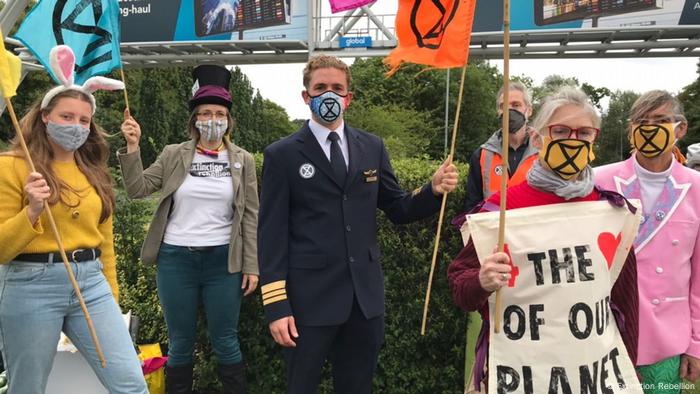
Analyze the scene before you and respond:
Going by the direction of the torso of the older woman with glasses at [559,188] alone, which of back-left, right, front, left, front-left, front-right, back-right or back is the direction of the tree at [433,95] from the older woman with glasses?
back

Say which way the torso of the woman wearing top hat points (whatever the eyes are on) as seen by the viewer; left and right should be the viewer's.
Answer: facing the viewer

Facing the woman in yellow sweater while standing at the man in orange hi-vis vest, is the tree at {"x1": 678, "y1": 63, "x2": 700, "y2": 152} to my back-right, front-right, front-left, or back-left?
back-right

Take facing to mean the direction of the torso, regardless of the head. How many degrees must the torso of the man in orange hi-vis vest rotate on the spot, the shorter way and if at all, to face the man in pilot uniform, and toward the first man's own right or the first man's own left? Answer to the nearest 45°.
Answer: approximately 45° to the first man's own right

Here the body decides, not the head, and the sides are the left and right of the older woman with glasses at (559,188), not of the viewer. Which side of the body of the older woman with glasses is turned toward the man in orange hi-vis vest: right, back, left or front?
back

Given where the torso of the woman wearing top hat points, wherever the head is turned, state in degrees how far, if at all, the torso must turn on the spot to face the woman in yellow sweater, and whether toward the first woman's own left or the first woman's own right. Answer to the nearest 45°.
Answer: approximately 45° to the first woman's own right

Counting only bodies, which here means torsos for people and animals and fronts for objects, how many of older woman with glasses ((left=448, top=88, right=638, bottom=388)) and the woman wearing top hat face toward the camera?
2

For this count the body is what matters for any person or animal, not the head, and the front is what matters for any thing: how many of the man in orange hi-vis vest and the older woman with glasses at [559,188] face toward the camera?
2

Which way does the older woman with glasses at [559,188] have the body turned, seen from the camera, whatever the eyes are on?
toward the camera

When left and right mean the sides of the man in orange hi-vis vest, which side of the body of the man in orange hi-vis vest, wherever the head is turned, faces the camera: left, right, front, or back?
front
